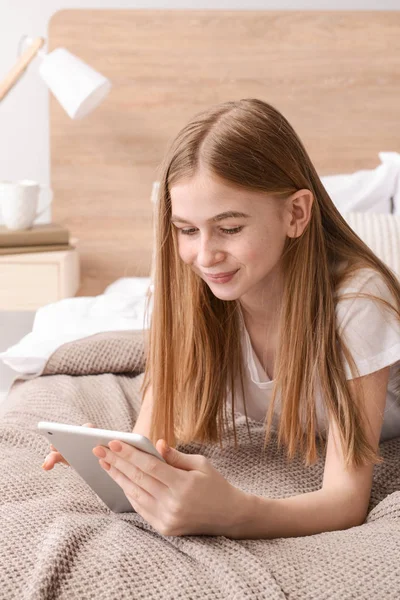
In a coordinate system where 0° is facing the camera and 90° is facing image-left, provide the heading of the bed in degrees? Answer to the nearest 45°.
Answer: approximately 0°

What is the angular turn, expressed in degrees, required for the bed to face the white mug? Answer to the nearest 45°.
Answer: approximately 135° to its right
